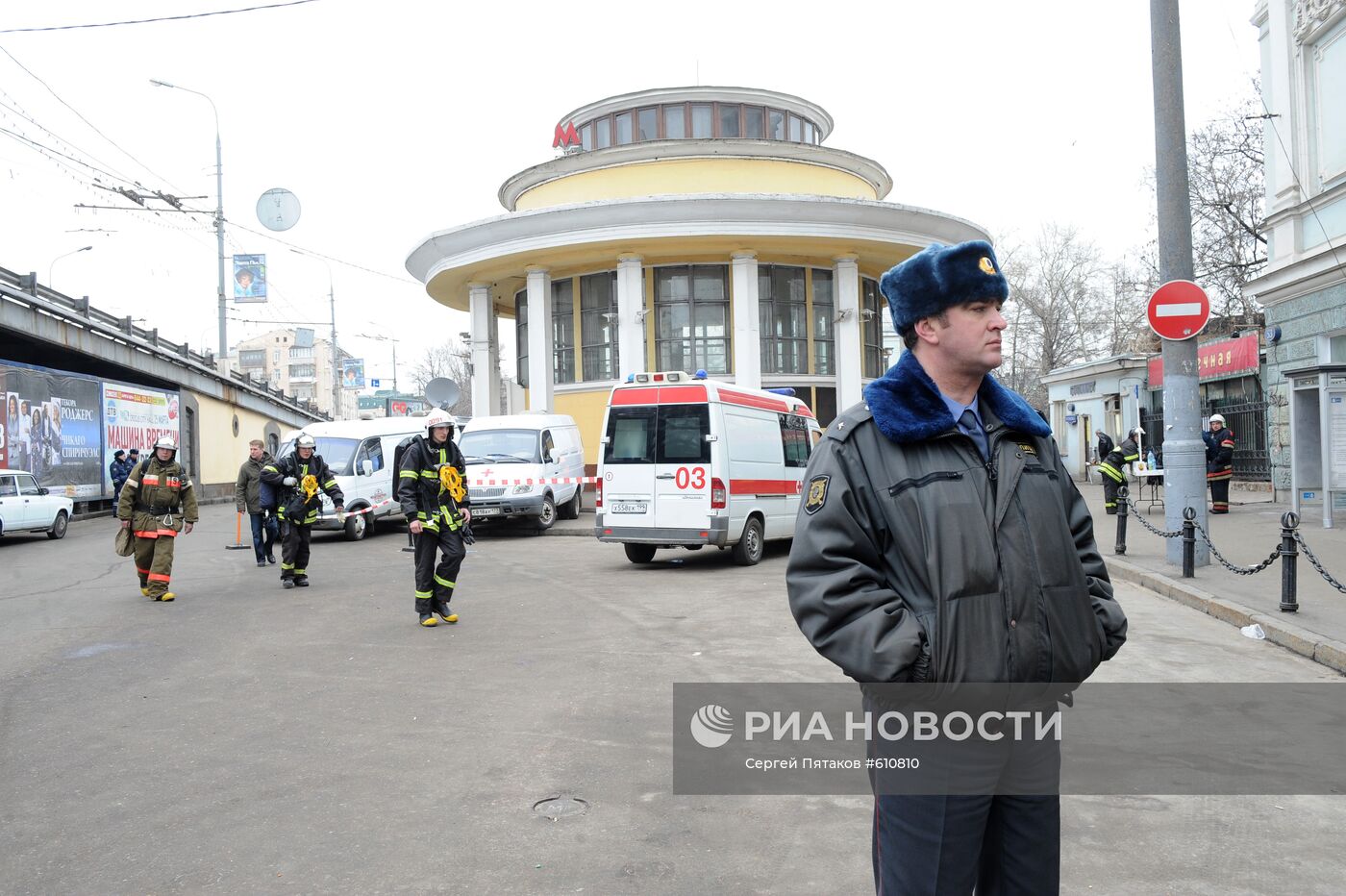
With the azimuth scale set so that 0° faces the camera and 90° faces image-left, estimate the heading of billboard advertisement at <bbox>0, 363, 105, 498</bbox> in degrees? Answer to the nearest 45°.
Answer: approximately 315°

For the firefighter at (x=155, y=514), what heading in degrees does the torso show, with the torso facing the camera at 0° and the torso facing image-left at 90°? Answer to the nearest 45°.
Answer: approximately 0°

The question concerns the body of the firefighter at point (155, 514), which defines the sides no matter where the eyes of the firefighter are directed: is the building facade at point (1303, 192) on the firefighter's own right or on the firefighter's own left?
on the firefighter's own left

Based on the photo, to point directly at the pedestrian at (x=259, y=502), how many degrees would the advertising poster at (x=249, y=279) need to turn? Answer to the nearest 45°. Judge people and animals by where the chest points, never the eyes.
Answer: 0° — it already faces them

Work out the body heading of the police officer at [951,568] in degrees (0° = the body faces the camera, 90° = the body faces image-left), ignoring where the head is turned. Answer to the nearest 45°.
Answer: approximately 315°
